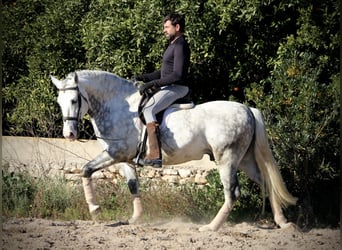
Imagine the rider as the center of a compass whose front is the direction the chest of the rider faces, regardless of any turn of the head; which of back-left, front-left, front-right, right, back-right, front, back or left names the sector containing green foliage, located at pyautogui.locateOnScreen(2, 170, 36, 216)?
front-right

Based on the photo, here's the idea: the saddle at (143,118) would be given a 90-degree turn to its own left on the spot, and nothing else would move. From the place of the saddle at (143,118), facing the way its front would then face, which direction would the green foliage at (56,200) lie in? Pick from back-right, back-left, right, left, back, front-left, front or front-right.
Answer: back-right

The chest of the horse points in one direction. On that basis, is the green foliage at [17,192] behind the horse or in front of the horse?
in front

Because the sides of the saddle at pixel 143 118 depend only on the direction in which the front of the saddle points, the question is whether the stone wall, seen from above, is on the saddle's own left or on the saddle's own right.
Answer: on the saddle's own right

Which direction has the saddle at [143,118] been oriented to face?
to the viewer's left

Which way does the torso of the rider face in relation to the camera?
to the viewer's left

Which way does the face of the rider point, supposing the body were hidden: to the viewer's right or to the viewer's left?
to the viewer's left

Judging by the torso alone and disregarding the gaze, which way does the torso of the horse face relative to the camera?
to the viewer's left

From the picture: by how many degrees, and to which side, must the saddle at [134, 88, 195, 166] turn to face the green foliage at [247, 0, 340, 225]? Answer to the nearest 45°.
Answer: approximately 135° to its right
